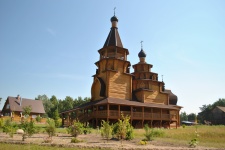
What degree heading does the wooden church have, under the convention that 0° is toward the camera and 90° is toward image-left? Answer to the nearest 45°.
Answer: approximately 45°
